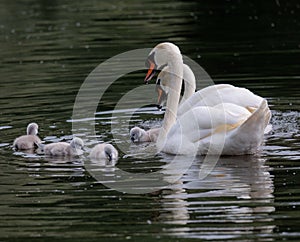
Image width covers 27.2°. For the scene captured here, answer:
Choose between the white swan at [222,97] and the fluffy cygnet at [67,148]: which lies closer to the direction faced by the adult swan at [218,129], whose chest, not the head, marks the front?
the fluffy cygnet

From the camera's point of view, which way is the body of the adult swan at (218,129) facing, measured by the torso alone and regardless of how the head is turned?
to the viewer's left

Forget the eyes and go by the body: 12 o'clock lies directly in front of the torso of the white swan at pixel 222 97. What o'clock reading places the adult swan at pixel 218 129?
The adult swan is roughly at 9 o'clock from the white swan.

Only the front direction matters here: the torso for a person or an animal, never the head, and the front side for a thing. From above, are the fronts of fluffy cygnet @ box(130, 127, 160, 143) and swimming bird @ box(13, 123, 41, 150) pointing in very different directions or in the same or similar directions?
very different directions

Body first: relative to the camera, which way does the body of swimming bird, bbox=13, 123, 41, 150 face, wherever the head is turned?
to the viewer's right

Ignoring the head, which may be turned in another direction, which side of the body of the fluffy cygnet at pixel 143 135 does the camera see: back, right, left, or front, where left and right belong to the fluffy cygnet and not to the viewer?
left

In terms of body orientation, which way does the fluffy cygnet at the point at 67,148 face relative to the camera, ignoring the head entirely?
to the viewer's right

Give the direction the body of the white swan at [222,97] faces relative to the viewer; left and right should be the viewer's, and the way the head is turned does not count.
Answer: facing to the left of the viewer

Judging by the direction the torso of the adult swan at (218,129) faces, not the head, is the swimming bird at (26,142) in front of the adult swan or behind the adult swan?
in front

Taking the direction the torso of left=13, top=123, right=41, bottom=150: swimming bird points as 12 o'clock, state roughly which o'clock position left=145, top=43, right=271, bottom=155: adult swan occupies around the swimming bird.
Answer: The adult swan is roughly at 1 o'clock from the swimming bird.

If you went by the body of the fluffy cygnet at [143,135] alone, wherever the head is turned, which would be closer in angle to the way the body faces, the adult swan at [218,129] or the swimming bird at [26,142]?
the swimming bird

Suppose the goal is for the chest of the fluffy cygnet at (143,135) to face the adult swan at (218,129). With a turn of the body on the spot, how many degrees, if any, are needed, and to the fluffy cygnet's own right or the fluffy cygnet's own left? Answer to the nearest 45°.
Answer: approximately 135° to the fluffy cygnet's own left
